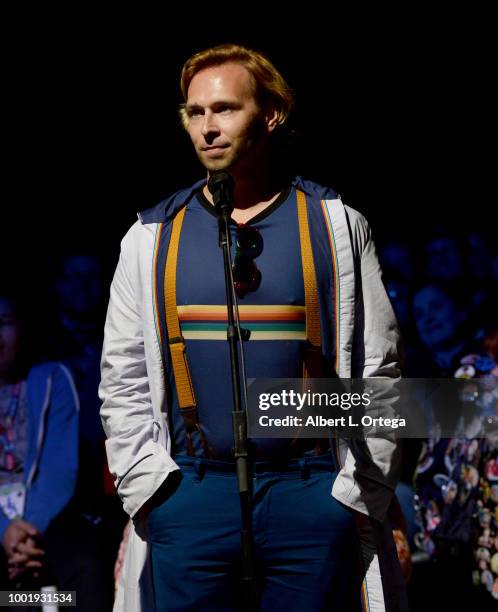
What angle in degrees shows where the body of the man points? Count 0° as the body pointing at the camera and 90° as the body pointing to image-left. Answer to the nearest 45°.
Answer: approximately 0°

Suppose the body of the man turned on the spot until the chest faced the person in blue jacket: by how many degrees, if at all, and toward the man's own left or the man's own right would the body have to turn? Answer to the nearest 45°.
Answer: approximately 135° to the man's own right

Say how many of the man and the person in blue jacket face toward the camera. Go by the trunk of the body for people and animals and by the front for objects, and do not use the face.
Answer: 2

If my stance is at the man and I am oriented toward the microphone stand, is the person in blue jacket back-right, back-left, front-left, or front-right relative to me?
back-right

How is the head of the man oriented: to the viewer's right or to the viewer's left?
to the viewer's left

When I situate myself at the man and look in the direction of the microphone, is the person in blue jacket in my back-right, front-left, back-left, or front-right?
back-right
